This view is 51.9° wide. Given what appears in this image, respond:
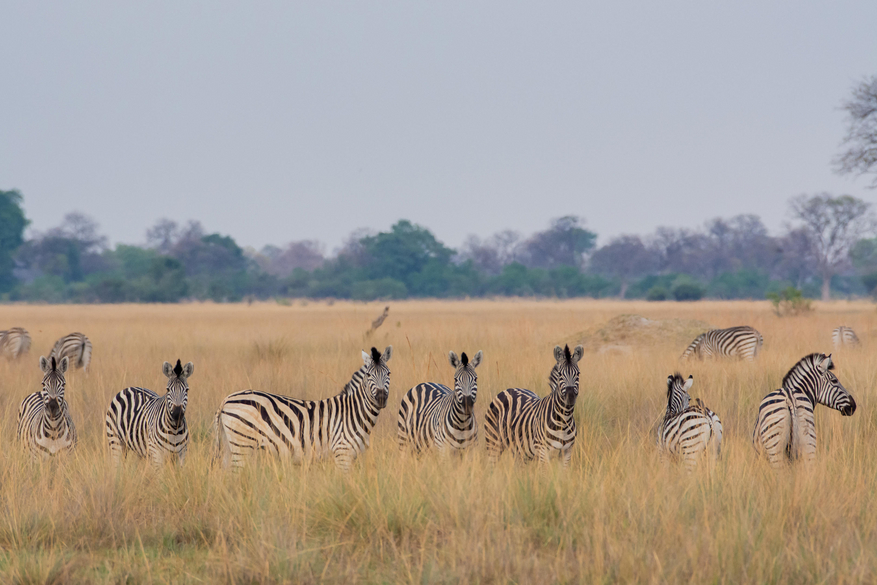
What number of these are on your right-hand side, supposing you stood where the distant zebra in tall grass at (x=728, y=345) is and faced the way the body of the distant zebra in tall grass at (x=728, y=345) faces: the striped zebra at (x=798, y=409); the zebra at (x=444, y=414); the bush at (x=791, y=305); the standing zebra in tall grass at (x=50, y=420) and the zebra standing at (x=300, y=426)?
1

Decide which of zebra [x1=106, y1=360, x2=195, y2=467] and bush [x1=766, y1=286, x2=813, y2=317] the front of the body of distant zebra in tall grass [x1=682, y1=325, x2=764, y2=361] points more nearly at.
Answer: the zebra

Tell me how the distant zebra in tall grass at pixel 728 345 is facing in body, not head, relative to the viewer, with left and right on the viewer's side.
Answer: facing to the left of the viewer

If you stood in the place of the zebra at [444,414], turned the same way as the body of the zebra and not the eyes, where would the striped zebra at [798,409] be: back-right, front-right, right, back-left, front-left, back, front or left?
front-left

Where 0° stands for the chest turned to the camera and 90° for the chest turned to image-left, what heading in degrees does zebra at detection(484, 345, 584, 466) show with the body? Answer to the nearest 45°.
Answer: approximately 315°

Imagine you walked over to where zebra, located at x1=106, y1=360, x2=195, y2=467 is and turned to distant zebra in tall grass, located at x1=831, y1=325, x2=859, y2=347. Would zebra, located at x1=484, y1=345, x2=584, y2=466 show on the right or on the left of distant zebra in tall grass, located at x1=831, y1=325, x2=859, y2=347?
right

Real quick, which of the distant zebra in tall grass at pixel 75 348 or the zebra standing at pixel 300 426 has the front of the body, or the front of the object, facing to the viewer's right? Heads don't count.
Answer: the zebra standing

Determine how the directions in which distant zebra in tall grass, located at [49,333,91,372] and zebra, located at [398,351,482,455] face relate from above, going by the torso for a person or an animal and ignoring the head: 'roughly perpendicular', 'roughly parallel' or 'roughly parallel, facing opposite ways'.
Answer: roughly parallel, facing opposite ways

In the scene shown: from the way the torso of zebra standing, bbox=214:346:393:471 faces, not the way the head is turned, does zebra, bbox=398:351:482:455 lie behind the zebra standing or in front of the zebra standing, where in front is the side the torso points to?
in front

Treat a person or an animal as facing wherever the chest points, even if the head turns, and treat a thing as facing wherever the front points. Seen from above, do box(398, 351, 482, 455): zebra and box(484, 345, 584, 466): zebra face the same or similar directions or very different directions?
same or similar directions

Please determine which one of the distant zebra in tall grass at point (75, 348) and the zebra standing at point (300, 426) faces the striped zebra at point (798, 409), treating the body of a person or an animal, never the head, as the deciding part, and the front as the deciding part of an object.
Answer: the zebra standing

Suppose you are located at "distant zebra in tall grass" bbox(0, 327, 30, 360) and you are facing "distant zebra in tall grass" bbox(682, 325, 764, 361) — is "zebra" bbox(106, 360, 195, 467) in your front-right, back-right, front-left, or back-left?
front-right

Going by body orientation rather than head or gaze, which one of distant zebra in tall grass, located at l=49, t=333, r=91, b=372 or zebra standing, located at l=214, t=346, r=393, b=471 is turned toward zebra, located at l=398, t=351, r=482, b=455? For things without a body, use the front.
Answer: the zebra standing

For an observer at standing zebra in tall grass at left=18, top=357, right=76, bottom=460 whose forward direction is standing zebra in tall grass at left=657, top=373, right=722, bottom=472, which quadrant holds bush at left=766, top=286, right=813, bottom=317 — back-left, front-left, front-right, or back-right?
front-left

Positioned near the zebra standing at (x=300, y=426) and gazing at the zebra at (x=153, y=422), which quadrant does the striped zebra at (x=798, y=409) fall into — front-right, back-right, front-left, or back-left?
back-right
